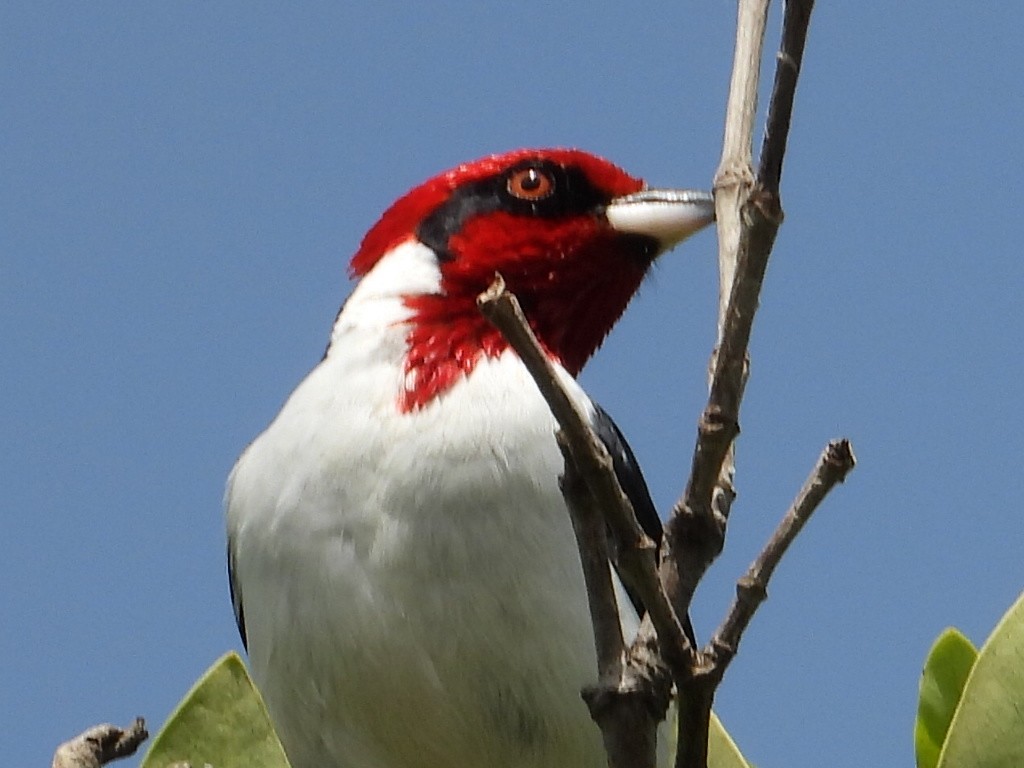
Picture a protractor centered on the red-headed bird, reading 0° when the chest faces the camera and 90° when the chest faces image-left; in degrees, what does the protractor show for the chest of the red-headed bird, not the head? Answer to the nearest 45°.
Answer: approximately 0°

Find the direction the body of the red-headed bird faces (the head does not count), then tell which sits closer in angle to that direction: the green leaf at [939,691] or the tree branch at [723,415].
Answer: the tree branch

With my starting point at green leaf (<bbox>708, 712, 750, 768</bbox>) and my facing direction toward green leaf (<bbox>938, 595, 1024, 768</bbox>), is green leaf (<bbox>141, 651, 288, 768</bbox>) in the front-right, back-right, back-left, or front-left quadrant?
back-right

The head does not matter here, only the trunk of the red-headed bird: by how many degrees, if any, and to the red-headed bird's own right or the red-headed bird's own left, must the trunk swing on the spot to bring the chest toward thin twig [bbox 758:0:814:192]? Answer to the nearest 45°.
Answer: approximately 90° to the red-headed bird's own left

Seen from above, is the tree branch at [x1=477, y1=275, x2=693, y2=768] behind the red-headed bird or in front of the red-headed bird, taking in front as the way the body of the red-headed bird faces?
in front

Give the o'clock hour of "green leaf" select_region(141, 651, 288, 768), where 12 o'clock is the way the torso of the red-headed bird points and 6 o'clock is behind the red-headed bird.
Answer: The green leaf is roughly at 1 o'clock from the red-headed bird.

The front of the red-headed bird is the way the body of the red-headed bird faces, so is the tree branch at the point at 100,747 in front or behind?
in front

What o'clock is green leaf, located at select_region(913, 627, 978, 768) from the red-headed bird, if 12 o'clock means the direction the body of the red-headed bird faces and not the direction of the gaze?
The green leaf is roughly at 10 o'clock from the red-headed bird.

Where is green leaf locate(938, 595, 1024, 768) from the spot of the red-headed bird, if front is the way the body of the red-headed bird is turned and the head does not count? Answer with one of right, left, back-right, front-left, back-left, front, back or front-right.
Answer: front-left
